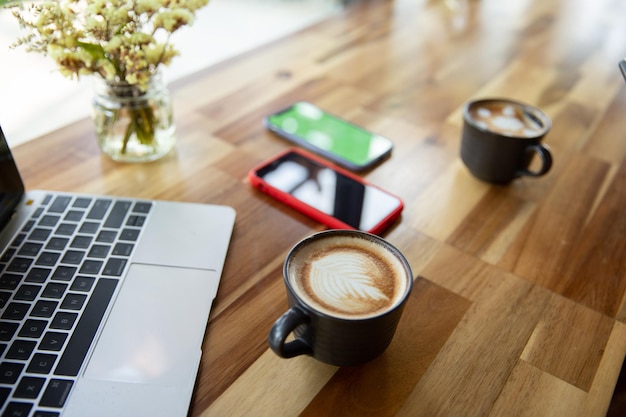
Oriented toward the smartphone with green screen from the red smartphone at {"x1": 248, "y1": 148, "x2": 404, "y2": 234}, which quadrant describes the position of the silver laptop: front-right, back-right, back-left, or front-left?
back-left

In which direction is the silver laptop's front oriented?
to the viewer's right

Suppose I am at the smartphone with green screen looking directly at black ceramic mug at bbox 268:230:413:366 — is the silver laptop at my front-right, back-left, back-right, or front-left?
front-right

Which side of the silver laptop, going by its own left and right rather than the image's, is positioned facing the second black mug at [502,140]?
front
